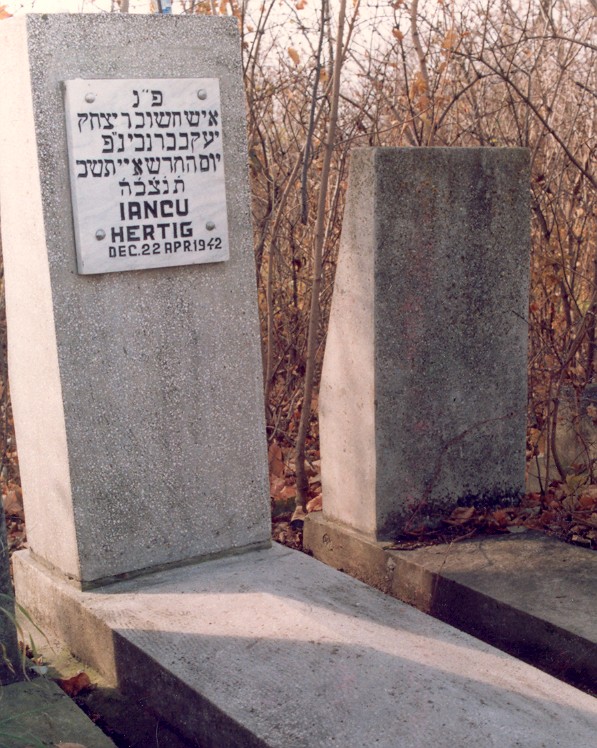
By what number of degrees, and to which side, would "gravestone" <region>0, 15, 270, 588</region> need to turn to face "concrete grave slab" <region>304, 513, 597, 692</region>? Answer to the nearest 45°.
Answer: approximately 45° to its left
